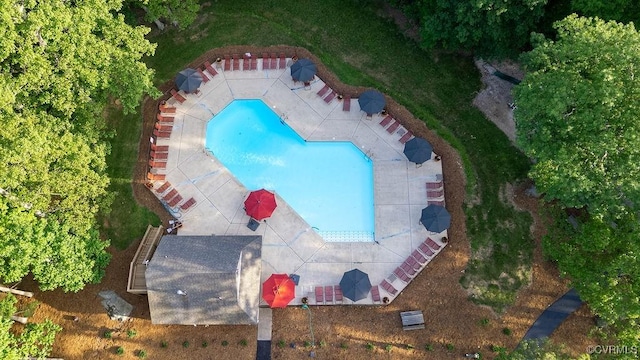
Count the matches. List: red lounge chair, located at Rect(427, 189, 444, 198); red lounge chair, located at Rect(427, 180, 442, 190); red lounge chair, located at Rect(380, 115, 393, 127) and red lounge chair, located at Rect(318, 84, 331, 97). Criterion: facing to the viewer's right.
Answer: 0

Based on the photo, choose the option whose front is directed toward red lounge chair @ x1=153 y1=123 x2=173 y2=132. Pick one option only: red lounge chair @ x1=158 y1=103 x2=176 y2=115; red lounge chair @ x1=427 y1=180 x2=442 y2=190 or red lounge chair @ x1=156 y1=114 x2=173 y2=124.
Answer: red lounge chair @ x1=427 y1=180 x2=442 y2=190

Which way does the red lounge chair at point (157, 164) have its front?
to the viewer's right

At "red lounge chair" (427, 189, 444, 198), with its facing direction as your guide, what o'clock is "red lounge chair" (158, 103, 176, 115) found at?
"red lounge chair" (158, 103, 176, 115) is roughly at 12 o'clock from "red lounge chair" (427, 189, 444, 198).

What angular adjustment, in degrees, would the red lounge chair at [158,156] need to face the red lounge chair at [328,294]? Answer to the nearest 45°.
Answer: approximately 45° to its right

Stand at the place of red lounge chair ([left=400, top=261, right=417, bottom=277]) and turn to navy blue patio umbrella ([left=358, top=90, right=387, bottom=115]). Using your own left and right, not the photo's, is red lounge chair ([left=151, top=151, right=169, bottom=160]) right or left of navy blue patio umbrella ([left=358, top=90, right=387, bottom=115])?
left

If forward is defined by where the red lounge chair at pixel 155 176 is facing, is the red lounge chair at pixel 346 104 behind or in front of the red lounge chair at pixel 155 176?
in front

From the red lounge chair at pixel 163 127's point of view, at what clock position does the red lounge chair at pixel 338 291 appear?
the red lounge chair at pixel 338 291 is roughly at 2 o'clock from the red lounge chair at pixel 163 127.

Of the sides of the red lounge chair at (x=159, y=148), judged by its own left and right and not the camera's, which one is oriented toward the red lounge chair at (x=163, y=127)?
left

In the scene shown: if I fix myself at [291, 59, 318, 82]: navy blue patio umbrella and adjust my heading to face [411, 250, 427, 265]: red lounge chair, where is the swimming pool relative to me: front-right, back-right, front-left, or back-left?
front-right

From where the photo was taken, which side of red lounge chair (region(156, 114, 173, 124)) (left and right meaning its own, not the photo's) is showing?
right

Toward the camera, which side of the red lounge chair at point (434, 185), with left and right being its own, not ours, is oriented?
left

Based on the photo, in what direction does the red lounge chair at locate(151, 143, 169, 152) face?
to the viewer's right

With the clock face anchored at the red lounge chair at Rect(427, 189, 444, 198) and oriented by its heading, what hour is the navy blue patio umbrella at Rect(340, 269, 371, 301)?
The navy blue patio umbrella is roughly at 10 o'clock from the red lounge chair.

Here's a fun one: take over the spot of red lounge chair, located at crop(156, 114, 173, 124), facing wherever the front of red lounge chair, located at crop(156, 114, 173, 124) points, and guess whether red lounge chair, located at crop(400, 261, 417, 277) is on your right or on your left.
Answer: on your right

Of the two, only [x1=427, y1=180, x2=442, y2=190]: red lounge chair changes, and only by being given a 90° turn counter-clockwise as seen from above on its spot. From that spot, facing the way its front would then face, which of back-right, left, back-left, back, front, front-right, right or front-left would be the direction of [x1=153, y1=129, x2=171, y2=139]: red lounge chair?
right

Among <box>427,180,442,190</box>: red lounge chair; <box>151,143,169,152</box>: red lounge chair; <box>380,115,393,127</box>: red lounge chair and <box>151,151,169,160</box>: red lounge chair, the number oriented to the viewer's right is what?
2

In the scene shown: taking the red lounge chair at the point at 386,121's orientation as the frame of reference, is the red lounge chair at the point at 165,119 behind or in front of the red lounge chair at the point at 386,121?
in front
